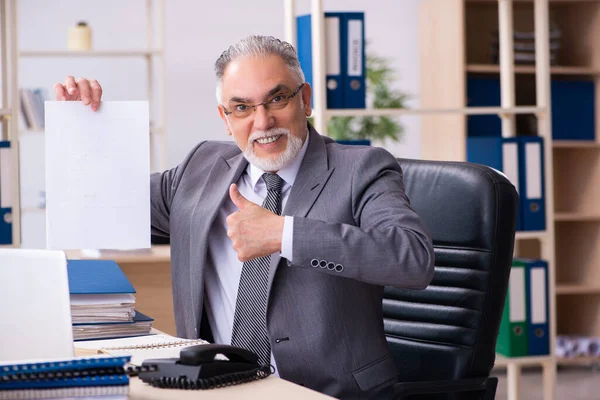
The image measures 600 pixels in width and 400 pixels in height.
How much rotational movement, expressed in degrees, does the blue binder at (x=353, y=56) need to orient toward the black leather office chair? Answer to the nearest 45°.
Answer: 0° — it already faces it

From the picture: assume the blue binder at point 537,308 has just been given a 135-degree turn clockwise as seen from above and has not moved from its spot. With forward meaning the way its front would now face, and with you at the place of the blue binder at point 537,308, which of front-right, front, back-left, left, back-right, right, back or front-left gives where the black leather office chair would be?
back-left

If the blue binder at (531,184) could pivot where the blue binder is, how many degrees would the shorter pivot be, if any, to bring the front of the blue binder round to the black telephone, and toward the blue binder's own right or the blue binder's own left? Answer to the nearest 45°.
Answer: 0° — it already faces it

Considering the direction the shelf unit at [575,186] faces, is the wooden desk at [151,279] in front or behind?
in front

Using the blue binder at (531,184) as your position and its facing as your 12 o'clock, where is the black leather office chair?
The black leather office chair is roughly at 12 o'clock from the blue binder.

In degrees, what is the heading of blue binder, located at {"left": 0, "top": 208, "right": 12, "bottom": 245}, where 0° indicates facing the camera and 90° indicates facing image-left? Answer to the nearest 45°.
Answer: approximately 0°
